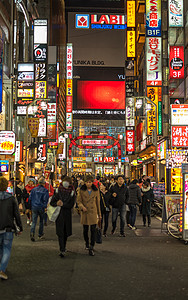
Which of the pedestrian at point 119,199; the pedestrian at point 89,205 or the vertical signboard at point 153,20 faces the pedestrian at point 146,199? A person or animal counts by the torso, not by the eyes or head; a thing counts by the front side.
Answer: the vertical signboard

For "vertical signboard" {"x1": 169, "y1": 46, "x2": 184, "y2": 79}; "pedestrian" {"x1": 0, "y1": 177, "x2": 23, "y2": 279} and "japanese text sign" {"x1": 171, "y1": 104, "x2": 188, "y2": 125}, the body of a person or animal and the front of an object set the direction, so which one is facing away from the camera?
the pedestrian

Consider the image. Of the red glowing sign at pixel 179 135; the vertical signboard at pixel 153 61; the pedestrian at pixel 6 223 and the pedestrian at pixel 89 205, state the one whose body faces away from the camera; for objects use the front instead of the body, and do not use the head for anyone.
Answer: the pedestrian at pixel 6 223

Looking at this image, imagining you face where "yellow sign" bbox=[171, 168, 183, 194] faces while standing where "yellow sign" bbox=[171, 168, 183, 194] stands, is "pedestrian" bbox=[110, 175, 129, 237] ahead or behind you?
ahead

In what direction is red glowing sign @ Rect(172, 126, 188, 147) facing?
toward the camera

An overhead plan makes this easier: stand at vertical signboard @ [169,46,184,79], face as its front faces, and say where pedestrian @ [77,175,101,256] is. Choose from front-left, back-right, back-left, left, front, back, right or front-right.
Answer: front

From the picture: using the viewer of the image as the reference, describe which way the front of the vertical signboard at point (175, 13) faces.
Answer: facing the viewer

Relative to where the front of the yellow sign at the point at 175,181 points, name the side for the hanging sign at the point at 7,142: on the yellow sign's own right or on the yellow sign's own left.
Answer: on the yellow sign's own right

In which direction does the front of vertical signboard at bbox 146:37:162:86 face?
toward the camera

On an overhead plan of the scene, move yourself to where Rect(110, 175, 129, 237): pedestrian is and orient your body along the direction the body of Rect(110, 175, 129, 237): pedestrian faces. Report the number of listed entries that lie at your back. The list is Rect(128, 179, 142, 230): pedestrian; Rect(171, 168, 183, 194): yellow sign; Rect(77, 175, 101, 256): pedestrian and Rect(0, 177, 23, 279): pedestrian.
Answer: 2

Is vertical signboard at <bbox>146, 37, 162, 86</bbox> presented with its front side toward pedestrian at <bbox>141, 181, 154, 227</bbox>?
yes

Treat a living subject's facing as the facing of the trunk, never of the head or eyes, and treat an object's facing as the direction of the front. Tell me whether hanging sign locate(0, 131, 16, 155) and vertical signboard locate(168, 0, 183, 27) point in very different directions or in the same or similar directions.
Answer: same or similar directions

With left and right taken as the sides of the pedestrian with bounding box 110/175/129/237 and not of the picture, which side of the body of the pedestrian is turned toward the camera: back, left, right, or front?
front

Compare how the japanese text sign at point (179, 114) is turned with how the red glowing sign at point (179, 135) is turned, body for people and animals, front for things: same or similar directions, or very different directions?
same or similar directions

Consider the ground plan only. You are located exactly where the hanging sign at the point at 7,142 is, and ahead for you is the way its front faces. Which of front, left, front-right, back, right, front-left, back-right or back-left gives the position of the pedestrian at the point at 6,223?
front
